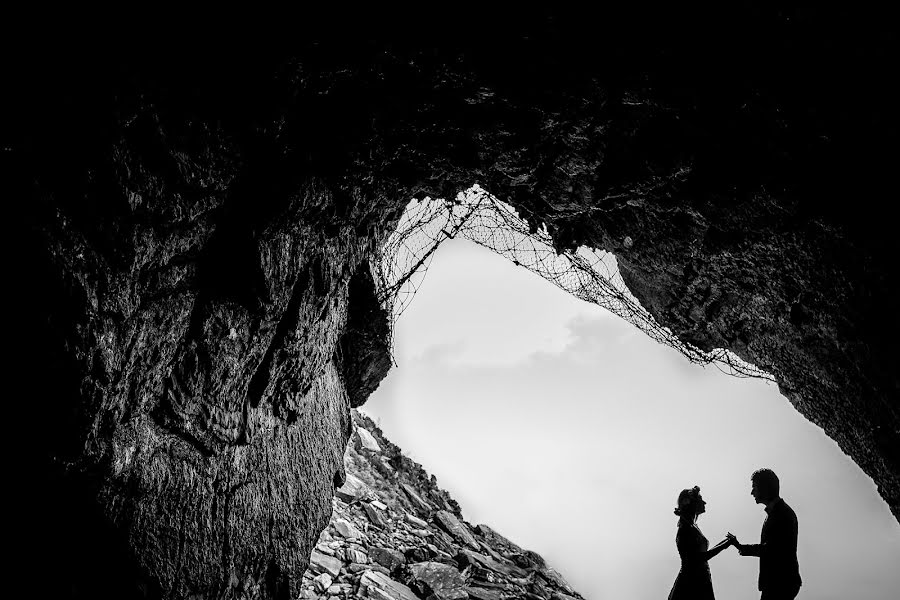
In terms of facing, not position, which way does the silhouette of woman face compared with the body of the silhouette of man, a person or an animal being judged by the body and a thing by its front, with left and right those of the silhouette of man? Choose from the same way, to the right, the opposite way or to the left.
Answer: the opposite way

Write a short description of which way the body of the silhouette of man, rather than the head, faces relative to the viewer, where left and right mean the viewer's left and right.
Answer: facing to the left of the viewer

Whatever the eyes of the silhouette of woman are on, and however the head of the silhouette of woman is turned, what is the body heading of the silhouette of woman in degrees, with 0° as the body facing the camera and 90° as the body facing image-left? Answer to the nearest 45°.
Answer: approximately 270°

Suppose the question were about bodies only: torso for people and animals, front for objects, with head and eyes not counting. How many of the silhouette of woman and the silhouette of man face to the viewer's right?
1

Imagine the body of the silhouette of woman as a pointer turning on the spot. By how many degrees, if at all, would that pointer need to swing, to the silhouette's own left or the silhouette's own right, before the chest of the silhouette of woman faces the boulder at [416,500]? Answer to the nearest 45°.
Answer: approximately 135° to the silhouette's own left
